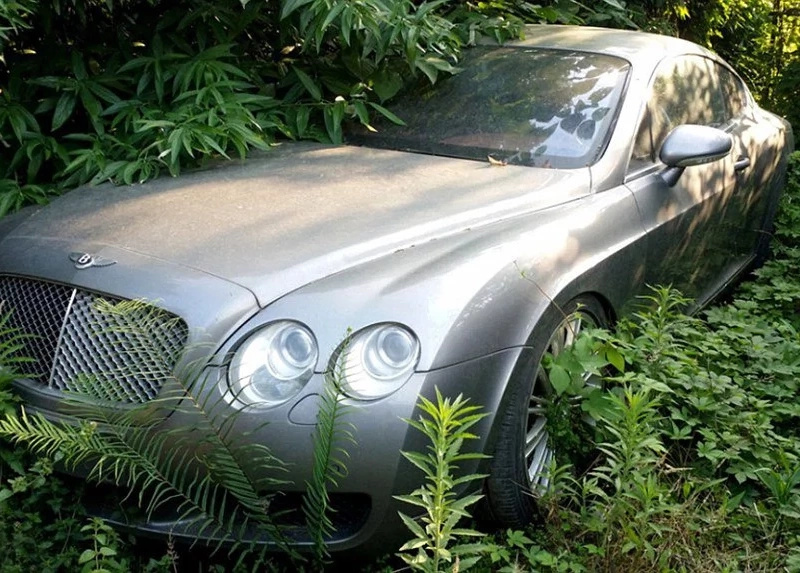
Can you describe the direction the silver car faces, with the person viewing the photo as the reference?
facing the viewer and to the left of the viewer

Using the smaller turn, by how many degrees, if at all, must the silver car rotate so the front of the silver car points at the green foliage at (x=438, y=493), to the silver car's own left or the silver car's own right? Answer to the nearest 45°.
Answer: approximately 45° to the silver car's own left

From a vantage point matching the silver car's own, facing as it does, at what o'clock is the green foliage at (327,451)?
The green foliage is roughly at 11 o'clock from the silver car.
